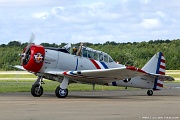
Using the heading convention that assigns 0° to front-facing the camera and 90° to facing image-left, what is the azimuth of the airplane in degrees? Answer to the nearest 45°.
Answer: approximately 45°
